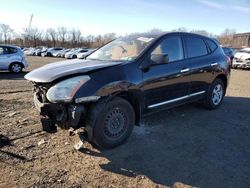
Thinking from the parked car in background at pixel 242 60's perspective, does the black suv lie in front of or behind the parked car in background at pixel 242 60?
in front

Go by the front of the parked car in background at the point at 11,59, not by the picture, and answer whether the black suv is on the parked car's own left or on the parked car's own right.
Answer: on the parked car's own left

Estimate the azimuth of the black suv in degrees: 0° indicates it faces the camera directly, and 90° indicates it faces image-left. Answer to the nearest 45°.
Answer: approximately 45°

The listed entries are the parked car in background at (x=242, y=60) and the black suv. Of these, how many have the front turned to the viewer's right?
0

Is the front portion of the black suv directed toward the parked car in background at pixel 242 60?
no

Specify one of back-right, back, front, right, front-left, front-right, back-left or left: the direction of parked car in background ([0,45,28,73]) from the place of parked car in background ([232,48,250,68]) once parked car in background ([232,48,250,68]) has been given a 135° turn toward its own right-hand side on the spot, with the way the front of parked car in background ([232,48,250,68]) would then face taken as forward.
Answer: back-left

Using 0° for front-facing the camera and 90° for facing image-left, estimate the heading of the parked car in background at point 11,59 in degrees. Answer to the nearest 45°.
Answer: approximately 90°

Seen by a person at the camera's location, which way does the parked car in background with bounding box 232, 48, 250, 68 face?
facing the viewer and to the left of the viewer

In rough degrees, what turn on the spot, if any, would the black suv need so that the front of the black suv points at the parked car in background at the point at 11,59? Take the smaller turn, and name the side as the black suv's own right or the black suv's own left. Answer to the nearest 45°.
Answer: approximately 90° to the black suv's own right
